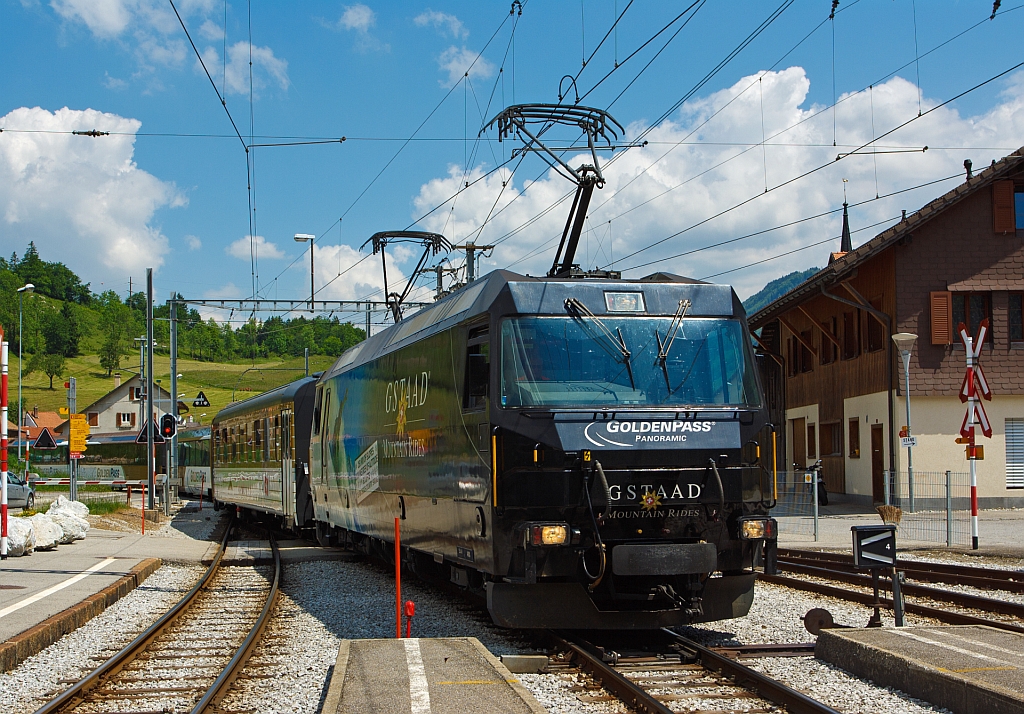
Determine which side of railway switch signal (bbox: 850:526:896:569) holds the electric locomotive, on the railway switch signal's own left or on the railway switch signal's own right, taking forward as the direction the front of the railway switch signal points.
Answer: on the railway switch signal's own right

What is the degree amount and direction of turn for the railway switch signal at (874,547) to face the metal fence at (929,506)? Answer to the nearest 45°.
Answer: approximately 180°

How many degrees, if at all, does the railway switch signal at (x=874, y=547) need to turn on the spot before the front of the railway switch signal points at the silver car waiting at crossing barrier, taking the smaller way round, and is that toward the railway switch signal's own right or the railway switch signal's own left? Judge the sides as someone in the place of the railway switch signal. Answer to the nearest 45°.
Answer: approximately 135° to the railway switch signal's own right

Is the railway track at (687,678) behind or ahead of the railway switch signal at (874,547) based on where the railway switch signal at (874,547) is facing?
ahead

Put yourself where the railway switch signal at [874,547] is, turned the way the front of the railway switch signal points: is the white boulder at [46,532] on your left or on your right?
on your right

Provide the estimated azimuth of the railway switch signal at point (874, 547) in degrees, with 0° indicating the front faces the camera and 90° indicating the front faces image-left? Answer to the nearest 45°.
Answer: approximately 0°

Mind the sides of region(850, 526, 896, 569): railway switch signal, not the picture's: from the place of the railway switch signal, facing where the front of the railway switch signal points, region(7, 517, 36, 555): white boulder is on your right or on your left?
on your right

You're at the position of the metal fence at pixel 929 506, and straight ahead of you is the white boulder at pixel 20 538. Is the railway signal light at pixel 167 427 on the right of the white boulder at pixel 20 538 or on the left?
right

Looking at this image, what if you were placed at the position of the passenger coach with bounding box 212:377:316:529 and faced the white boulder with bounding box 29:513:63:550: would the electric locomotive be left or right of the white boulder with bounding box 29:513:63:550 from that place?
left

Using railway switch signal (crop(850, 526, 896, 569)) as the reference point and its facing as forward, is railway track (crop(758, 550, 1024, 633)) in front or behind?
behind
